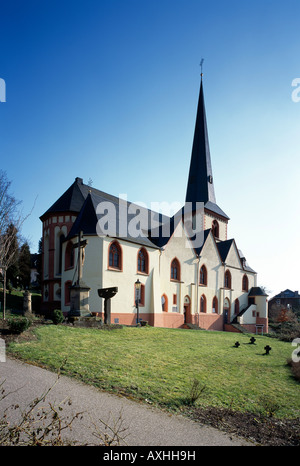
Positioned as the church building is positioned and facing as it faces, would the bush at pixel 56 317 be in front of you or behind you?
behind

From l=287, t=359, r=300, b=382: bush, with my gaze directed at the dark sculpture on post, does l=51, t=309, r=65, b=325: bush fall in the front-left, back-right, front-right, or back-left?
front-left

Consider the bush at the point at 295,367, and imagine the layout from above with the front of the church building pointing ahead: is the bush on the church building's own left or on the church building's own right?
on the church building's own right
